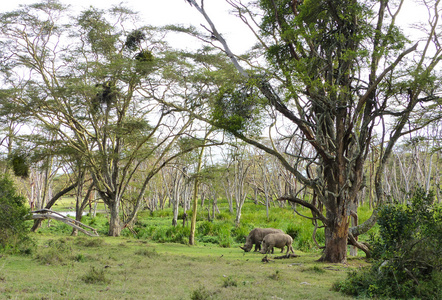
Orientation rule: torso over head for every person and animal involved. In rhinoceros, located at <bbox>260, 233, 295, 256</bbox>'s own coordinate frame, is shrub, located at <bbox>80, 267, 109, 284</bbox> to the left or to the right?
on its left

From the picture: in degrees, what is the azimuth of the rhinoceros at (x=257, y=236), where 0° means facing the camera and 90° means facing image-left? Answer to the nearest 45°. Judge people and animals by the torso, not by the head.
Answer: approximately 90°

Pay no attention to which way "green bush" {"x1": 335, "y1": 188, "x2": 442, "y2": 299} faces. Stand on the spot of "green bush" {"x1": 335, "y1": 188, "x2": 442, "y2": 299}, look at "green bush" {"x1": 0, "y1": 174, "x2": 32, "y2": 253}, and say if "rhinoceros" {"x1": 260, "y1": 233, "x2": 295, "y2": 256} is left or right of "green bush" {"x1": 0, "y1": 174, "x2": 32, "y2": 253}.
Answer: right

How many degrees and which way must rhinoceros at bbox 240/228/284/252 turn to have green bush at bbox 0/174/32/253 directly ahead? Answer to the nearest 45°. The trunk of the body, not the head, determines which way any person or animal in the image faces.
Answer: approximately 45° to its left

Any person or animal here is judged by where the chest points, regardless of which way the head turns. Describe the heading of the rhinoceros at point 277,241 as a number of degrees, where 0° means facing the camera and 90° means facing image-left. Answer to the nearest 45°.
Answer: approximately 90°

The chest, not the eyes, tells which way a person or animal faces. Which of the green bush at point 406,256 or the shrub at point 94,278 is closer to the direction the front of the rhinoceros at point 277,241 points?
the shrub

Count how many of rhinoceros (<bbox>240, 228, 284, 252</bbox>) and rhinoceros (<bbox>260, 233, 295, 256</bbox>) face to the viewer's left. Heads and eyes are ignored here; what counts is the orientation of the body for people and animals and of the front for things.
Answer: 2

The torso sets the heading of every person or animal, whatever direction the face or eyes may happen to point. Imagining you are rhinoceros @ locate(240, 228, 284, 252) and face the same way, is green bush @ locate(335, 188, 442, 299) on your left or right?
on your left
